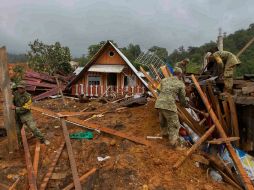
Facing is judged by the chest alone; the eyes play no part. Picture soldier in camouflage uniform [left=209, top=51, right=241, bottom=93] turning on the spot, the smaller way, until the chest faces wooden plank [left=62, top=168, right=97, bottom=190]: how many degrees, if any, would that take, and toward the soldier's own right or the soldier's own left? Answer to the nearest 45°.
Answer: approximately 45° to the soldier's own left

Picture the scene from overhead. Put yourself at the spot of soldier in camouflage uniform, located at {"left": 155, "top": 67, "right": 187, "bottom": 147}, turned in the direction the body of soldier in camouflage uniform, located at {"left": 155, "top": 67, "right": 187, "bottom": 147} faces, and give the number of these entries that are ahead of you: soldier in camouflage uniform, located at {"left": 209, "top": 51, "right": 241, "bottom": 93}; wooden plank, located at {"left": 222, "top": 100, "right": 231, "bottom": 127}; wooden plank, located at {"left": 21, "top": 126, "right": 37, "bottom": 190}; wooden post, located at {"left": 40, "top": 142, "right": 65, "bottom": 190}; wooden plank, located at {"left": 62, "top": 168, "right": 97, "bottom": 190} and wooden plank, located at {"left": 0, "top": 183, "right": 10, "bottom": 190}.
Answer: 2

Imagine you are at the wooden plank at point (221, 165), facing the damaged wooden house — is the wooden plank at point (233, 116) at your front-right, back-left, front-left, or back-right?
front-right

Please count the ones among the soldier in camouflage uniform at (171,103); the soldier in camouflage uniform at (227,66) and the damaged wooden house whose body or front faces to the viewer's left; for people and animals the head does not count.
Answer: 1

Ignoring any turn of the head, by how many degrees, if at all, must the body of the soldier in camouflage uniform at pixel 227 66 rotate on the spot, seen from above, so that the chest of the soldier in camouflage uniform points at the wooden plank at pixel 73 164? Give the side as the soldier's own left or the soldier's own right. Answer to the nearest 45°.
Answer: approximately 45° to the soldier's own left

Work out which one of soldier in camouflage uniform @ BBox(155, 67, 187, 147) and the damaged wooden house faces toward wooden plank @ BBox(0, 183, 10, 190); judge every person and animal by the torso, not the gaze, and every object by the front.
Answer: the damaged wooden house

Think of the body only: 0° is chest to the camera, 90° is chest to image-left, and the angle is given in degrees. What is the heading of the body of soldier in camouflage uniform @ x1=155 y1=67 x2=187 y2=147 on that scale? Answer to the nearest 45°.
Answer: approximately 225°

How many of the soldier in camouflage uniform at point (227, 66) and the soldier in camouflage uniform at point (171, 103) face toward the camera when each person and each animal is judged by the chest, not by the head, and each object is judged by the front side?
0

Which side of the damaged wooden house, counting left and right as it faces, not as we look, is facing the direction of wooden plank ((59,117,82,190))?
front

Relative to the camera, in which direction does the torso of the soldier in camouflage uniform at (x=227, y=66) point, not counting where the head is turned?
to the viewer's left

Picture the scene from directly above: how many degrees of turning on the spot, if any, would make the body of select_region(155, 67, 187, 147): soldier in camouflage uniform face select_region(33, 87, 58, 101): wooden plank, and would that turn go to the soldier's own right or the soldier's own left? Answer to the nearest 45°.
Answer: approximately 90° to the soldier's own left

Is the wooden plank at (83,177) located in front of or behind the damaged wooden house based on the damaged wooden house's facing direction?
in front

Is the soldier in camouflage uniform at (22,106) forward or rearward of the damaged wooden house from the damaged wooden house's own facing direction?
forward

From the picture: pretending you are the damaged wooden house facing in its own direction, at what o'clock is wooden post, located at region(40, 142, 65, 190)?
The wooden post is roughly at 12 o'clock from the damaged wooden house.

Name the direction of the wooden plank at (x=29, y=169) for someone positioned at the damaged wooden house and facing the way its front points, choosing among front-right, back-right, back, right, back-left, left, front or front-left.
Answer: front

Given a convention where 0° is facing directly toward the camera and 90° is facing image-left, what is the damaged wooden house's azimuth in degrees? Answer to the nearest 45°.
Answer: approximately 0°
